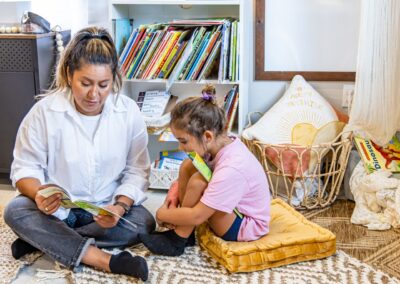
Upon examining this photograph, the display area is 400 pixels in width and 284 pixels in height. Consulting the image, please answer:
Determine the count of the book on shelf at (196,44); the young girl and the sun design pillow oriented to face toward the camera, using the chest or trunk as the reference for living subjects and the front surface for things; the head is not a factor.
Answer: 2

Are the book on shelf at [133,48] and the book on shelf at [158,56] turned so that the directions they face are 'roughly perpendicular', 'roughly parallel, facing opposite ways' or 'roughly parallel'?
roughly parallel

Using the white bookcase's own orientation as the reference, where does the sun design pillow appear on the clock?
The sun design pillow is roughly at 10 o'clock from the white bookcase.

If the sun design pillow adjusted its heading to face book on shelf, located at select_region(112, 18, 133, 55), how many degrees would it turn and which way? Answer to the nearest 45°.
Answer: approximately 90° to its right

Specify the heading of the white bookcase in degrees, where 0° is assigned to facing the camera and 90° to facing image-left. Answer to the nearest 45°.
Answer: approximately 0°

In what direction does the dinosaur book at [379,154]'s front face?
toward the camera

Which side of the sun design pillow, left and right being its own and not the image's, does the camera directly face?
front

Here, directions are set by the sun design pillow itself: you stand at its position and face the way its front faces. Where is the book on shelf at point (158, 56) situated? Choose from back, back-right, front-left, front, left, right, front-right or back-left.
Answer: right

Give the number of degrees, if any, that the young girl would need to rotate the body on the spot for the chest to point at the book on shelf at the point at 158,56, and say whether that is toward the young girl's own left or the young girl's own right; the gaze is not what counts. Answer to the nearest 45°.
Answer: approximately 90° to the young girl's own right

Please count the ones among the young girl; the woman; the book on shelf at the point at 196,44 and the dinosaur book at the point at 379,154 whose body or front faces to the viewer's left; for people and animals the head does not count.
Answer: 1

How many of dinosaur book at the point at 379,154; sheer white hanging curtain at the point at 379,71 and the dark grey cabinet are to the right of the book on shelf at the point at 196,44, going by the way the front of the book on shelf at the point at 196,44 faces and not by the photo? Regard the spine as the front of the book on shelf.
1

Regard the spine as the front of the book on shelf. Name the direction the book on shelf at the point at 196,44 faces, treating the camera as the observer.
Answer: facing the viewer

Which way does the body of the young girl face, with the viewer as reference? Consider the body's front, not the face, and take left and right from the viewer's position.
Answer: facing to the left of the viewer
